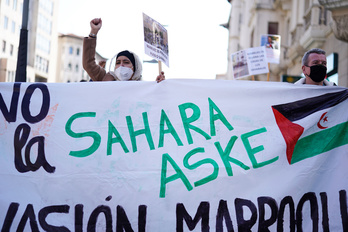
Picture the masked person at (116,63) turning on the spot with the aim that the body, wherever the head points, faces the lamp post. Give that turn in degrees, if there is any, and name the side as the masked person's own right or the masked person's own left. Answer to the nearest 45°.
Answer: approximately 135° to the masked person's own right

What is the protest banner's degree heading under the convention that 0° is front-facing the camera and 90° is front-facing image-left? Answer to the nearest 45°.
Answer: approximately 0°

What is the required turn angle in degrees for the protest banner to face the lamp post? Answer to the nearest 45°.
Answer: approximately 135° to its right

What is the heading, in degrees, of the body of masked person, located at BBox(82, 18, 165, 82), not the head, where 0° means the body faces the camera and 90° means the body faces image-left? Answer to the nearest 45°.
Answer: approximately 0°

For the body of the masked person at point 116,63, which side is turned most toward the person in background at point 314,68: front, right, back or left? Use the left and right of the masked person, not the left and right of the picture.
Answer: left
